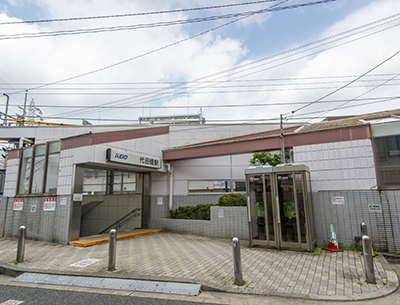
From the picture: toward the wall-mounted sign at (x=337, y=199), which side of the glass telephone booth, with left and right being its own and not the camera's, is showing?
left

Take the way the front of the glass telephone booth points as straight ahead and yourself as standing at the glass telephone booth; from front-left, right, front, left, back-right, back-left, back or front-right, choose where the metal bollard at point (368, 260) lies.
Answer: front-left

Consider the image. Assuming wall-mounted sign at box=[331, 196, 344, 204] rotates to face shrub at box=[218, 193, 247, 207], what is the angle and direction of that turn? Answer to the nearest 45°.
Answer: approximately 90° to its right

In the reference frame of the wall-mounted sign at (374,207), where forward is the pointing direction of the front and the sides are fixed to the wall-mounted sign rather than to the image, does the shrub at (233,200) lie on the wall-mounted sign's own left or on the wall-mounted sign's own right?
on the wall-mounted sign's own right

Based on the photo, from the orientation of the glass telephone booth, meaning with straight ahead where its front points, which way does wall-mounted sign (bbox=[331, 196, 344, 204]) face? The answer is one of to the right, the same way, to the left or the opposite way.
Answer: the same way

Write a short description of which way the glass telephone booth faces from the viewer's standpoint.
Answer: facing the viewer

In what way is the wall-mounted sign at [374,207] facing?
toward the camera

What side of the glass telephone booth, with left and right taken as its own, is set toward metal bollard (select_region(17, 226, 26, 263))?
right

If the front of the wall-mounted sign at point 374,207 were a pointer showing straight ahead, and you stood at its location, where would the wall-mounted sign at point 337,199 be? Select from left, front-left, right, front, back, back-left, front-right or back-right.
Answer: right

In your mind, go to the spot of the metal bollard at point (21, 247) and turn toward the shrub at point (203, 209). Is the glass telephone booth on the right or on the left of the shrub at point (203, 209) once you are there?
right

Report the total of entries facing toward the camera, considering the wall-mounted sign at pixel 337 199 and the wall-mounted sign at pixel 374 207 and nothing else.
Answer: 2

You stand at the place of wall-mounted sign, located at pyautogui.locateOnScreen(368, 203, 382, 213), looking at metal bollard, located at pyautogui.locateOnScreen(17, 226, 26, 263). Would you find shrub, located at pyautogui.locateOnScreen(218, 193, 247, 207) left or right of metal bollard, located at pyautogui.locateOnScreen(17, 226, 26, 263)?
right

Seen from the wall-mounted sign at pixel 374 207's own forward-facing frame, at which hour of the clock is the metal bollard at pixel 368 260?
The metal bollard is roughly at 12 o'clock from the wall-mounted sign.

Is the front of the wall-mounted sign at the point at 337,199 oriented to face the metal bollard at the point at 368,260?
yes

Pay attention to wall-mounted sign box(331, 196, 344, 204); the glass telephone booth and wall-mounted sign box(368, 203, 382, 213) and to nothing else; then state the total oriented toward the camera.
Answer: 3

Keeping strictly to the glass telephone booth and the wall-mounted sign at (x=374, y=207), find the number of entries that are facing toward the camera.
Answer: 2
